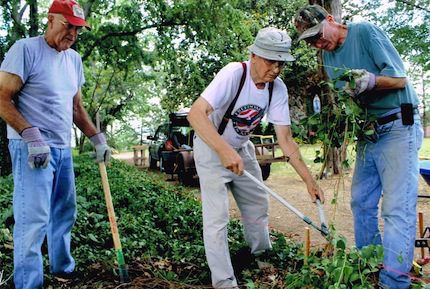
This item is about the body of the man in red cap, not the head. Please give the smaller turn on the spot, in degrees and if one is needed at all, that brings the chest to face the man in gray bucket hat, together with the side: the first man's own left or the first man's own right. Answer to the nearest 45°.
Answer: approximately 45° to the first man's own left

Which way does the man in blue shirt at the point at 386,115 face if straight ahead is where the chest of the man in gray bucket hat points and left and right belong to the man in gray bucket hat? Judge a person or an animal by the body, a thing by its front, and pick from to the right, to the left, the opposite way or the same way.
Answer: to the right

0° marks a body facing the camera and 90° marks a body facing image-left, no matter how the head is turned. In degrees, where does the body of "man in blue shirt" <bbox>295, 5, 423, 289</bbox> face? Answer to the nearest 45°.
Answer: approximately 45°

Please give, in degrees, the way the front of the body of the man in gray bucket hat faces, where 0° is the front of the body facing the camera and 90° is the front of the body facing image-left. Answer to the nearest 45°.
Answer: approximately 315°

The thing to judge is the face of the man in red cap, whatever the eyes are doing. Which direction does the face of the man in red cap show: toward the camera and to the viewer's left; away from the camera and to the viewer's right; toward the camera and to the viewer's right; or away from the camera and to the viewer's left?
toward the camera and to the viewer's right

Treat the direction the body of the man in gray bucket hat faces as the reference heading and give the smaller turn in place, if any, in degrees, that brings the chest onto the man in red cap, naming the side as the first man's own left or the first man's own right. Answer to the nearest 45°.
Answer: approximately 135° to the first man's own right

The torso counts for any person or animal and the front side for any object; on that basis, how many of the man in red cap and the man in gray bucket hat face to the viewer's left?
0

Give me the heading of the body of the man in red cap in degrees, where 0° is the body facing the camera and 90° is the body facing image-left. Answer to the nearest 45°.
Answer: approximately 315°
